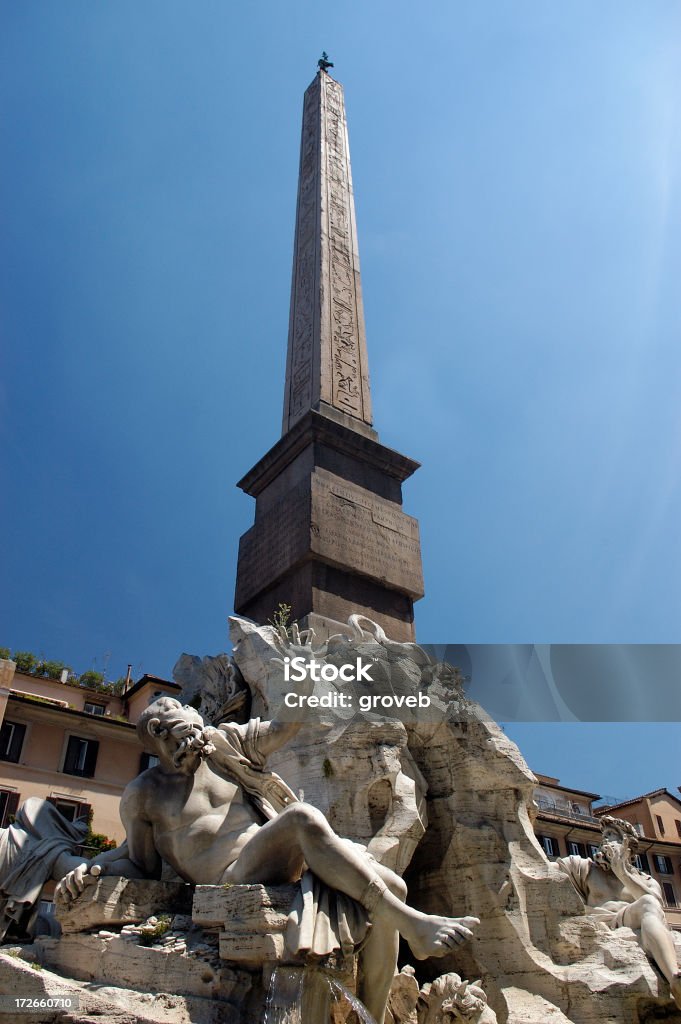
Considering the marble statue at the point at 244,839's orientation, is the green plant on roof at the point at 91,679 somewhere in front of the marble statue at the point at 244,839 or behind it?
behind

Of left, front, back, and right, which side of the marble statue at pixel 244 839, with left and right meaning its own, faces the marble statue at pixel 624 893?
left

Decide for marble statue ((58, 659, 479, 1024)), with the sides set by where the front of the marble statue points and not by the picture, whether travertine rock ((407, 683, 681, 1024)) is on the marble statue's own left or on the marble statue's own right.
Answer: on the marble statue's own left

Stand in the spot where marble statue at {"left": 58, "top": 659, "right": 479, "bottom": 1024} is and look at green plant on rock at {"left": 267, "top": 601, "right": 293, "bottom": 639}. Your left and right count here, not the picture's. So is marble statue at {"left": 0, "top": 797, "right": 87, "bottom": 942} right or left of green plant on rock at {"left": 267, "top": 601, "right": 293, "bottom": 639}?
left

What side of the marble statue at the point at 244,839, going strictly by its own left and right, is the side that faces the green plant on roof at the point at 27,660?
back

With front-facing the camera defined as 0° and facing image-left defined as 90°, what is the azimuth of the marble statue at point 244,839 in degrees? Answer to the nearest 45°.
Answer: approximately 315°

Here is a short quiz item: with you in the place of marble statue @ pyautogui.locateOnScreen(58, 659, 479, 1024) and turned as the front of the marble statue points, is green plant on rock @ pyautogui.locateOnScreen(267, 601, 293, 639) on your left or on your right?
on your left

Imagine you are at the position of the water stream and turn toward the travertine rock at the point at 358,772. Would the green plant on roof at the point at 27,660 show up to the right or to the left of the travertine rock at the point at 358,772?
left

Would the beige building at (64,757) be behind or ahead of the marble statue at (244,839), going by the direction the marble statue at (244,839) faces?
behind

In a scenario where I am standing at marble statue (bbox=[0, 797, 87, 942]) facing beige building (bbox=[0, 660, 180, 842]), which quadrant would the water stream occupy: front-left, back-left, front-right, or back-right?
back-right
